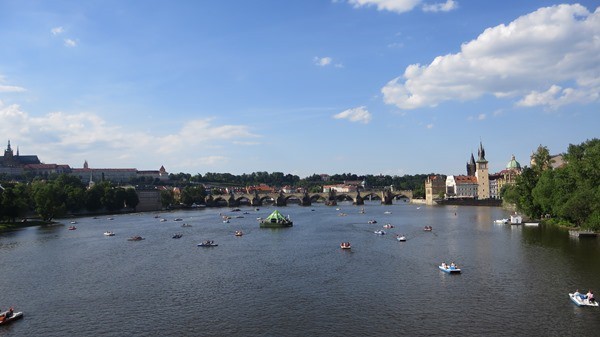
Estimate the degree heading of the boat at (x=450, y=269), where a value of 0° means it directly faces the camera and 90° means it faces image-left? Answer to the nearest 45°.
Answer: approximately 90°

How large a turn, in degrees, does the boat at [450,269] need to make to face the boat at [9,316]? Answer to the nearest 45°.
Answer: approximately 45° to its left
